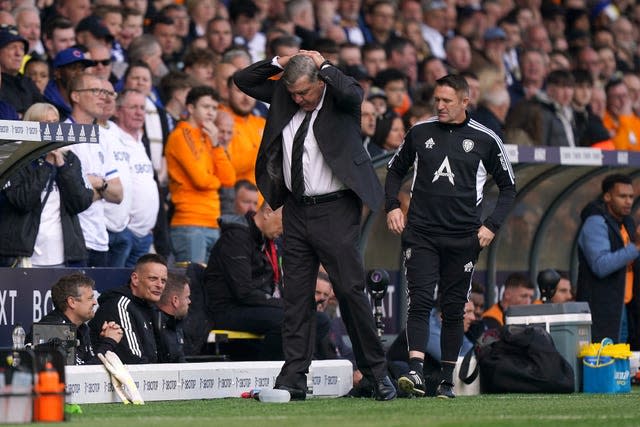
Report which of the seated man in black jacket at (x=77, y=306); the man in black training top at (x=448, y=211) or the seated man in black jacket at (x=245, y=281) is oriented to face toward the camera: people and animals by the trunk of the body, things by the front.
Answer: the man in black training top

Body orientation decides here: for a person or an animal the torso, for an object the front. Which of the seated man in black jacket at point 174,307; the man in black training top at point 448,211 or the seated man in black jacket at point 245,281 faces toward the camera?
the man in black training top

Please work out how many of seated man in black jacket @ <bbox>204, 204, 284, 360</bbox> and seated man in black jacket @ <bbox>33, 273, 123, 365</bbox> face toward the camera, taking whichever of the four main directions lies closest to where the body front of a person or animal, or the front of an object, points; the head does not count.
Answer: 0

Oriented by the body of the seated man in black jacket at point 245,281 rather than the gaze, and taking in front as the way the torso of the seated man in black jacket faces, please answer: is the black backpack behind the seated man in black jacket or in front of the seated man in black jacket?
in front

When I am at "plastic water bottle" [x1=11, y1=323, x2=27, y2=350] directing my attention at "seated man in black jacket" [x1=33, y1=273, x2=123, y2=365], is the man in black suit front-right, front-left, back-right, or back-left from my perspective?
front-right

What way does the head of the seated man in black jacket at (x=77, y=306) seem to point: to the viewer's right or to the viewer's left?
to the viewer's right

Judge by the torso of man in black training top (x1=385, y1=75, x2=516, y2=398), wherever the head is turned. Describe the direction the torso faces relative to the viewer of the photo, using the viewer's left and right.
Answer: facing the viewer

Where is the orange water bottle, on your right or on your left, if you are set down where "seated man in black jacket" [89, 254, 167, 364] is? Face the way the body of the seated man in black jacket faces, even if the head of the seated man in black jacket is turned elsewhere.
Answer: on your right

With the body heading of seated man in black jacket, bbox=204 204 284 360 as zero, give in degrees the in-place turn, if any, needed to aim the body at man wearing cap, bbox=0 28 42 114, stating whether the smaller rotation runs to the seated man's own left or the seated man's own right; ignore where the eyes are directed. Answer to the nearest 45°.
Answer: approximately 180°

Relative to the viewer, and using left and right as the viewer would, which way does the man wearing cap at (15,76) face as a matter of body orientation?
facing the viewer and to the right of the viewer

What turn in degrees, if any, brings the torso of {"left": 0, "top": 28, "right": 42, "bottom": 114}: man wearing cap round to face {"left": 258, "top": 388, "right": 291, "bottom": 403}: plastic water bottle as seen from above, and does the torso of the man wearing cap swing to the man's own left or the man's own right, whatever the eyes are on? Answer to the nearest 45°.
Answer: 0° — they already face it

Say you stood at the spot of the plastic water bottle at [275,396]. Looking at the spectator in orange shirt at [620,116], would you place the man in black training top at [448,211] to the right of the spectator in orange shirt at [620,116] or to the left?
right
